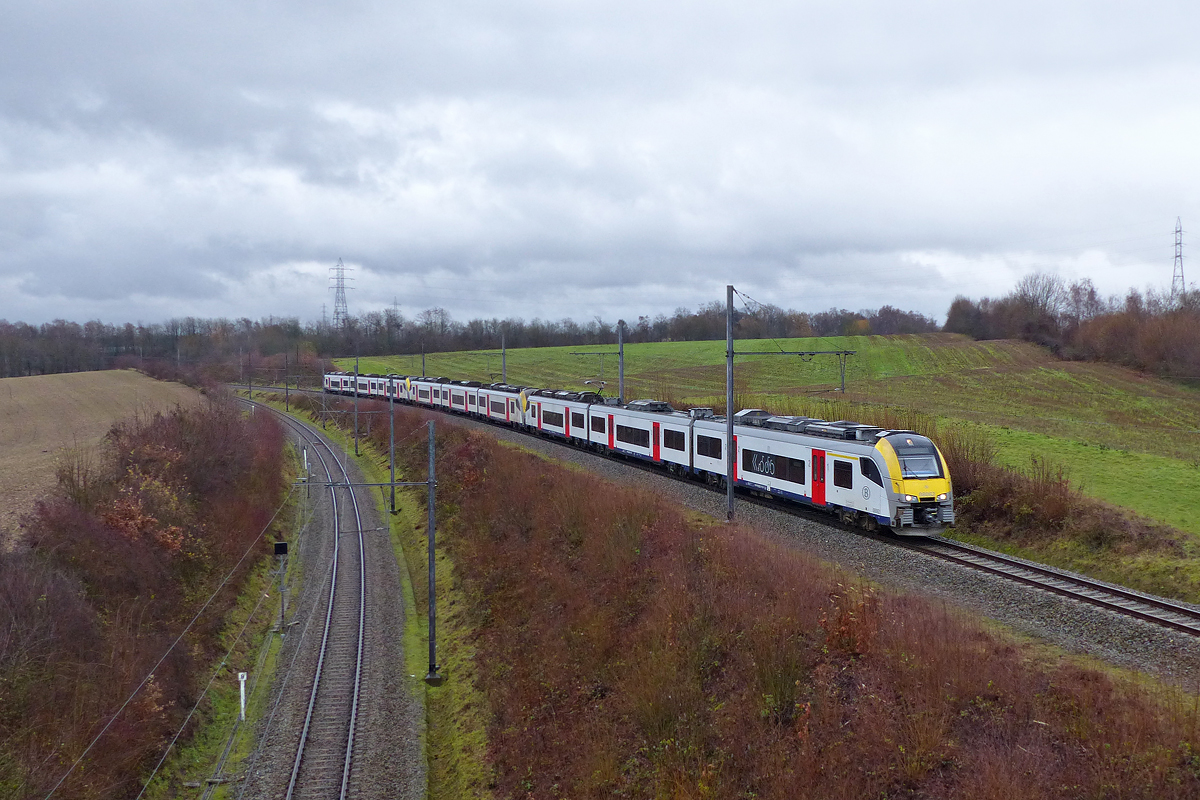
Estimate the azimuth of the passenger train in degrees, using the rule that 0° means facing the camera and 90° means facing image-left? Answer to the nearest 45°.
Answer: approximately 315°

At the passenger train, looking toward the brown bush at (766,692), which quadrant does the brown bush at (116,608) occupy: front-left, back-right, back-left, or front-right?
front-right

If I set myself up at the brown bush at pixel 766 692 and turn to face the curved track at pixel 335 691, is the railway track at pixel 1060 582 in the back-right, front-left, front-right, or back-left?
back-right

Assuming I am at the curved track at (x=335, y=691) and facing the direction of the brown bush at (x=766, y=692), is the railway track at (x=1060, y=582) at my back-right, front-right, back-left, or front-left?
front-left

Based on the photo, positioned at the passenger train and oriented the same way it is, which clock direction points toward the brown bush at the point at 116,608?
The brown bush is roughly at 2 o'clock from the passenger train.
